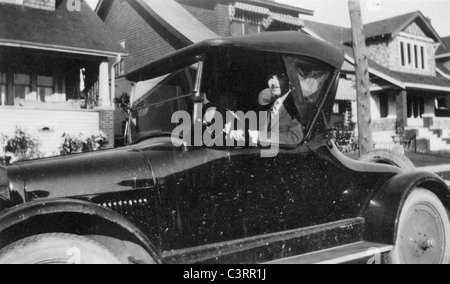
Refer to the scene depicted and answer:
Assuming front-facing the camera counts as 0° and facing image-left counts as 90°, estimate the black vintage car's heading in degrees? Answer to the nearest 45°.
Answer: approximately 45°

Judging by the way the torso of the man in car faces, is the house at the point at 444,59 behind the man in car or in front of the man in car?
behind

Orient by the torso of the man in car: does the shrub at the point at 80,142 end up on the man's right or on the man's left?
on the man's right

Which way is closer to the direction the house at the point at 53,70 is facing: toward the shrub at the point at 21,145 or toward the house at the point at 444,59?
the shrub

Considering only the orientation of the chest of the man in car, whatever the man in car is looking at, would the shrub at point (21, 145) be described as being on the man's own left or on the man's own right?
on the man's own right

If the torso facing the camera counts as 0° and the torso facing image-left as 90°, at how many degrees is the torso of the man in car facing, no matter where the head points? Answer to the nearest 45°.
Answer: approximately 45°

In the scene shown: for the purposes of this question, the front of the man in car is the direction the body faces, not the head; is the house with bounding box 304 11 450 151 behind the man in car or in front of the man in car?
behind

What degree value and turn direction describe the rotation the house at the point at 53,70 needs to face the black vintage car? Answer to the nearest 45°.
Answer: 0° — it already faces it

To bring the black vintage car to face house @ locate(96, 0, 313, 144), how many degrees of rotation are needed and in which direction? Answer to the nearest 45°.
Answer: approximately 135° to its right
